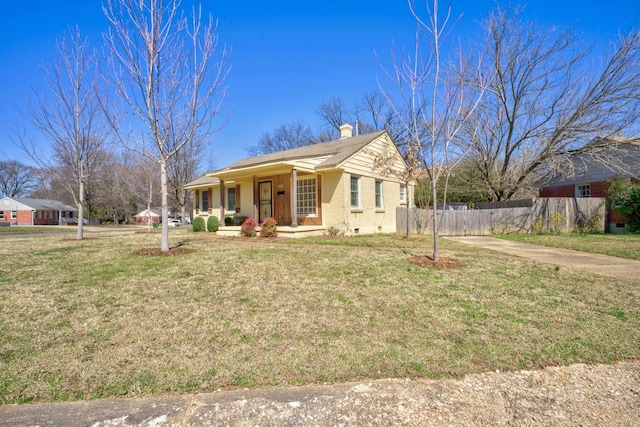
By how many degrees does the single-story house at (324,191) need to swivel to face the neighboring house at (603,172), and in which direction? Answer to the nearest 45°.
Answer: approximately 135° to its left

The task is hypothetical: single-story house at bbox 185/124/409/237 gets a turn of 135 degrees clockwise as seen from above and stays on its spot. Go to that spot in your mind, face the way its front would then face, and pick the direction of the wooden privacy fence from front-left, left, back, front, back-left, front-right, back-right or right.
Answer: right

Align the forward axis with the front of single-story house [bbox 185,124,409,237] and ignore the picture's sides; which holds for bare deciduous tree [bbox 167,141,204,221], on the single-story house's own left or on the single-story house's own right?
on the single-story house's own right

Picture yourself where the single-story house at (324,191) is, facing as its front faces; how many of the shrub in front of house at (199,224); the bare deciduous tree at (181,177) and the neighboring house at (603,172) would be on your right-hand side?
2

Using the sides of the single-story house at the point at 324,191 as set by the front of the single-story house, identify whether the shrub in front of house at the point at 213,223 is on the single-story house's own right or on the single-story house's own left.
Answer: on the single-story house's own right

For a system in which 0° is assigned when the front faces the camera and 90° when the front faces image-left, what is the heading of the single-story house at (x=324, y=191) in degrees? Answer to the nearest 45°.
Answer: approximately 45°

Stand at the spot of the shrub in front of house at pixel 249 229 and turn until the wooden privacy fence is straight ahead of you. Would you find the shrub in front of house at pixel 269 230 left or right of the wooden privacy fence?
right

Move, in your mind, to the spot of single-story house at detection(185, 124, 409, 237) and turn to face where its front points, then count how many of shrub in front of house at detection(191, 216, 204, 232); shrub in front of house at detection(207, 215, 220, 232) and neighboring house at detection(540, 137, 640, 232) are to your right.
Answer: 2

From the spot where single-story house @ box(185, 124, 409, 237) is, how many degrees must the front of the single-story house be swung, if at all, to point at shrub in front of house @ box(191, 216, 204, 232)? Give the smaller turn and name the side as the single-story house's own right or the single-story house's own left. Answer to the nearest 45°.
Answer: approximately 90° to the single-story house's own right

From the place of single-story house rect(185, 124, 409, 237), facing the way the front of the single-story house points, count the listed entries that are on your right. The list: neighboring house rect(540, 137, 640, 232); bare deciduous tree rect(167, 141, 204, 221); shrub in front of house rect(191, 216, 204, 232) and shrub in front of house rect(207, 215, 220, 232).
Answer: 3

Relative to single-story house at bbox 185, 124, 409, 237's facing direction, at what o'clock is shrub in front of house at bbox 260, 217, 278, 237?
The shrub in front of house is roughly at 12 o'clock from the single-story house.
